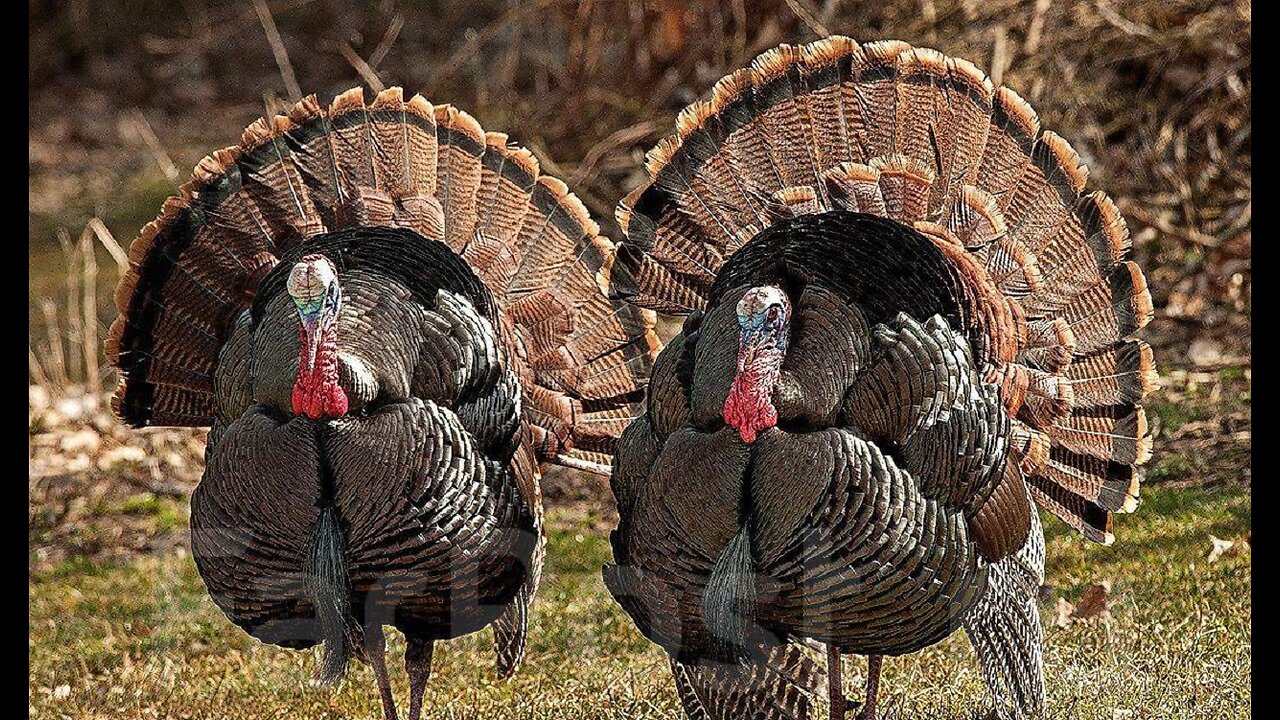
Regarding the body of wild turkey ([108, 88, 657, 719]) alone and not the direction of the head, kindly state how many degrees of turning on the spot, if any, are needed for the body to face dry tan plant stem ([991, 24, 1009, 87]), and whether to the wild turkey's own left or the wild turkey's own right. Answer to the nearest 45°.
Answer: approximately 135° to the wild turkey's own left

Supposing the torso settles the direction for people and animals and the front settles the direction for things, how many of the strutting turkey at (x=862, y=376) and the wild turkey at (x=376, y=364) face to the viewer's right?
0

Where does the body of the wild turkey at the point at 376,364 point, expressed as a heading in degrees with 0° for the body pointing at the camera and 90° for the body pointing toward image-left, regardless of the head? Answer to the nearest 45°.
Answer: approximately 0°

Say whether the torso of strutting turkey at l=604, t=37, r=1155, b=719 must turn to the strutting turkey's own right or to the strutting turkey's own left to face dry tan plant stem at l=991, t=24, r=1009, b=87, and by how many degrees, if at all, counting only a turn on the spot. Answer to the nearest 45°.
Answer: approximately 135° to the strutting turkey's own right

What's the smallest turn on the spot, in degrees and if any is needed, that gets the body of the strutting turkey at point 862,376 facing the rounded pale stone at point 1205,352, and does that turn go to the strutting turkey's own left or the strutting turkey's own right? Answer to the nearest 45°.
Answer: approximately 180°

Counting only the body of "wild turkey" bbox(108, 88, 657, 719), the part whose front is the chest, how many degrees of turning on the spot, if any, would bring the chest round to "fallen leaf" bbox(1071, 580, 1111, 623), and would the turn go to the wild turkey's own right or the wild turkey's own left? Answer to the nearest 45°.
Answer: approximately 90° to the wild turkey's own left

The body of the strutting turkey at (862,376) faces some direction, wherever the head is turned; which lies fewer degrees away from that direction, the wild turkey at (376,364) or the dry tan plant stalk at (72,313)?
the wild turkey

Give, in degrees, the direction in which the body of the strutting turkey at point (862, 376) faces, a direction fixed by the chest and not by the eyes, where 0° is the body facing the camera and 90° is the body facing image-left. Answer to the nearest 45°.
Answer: approximately 45°

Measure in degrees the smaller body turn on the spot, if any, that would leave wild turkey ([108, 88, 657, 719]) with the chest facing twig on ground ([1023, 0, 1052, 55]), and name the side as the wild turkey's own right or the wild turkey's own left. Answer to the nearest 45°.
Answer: approximately 135° to the wild turkey's own left
